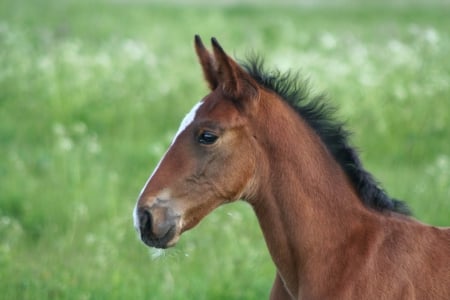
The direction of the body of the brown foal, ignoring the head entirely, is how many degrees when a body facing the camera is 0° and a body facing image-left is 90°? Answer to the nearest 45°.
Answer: approximately 90°
